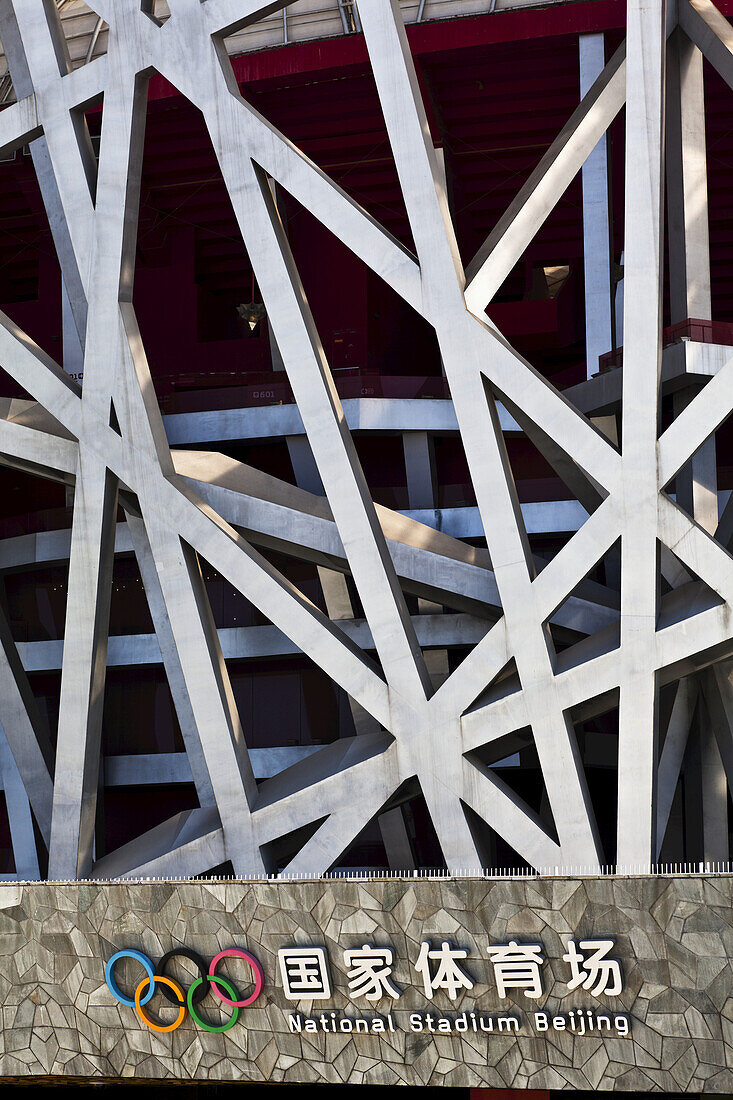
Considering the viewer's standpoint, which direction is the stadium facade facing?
facing the viewer
